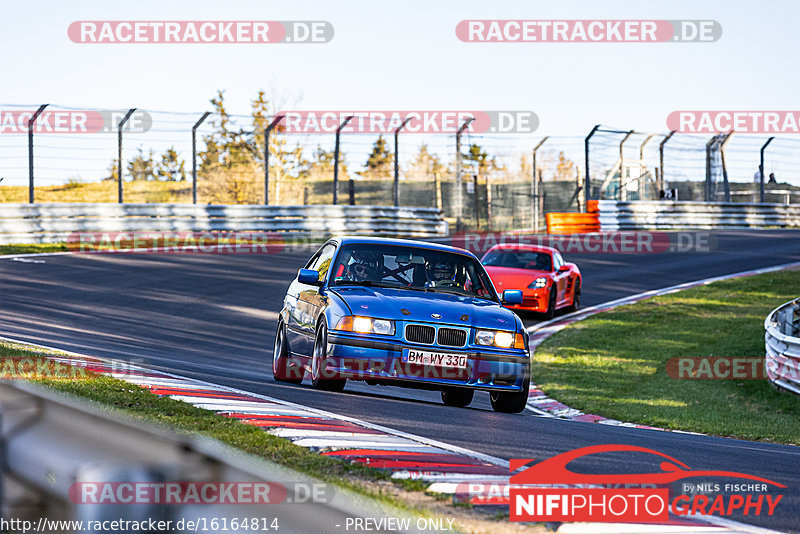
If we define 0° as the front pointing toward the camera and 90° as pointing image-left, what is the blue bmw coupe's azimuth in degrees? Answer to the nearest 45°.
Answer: approximately 0°

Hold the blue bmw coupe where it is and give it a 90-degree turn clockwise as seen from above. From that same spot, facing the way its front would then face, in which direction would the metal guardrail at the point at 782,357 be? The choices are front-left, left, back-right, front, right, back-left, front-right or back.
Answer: back-right

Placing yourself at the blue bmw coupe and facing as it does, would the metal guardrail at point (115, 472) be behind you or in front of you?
in front

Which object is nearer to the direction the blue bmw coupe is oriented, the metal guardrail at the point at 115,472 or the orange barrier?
the metal guardrail

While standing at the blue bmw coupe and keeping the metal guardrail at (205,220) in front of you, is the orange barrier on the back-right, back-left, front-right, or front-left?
front-right

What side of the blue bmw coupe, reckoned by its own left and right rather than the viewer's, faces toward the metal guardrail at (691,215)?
back

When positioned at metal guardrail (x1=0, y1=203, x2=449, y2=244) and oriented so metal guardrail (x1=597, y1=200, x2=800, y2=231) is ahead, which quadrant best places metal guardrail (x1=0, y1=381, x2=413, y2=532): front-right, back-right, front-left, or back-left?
back-right

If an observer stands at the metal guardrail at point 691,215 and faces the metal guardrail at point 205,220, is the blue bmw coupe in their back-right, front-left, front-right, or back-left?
front-left

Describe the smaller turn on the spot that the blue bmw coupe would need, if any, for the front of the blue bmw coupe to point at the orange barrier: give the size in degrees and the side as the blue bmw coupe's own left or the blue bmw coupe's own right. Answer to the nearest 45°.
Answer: approximately 180°

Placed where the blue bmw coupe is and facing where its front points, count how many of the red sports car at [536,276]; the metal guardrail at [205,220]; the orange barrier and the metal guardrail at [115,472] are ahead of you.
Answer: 1

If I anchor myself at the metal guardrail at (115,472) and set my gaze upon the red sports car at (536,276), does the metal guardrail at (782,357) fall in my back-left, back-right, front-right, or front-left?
front-right

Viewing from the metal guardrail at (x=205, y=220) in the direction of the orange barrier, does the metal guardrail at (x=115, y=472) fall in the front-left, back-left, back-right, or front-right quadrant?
back-right

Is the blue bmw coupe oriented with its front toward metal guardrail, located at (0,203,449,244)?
no

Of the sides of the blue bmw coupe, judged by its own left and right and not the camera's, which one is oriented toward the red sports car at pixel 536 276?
back
